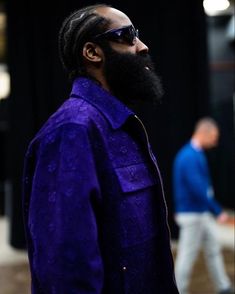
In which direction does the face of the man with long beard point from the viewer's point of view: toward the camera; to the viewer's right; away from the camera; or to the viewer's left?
to the viewer's right

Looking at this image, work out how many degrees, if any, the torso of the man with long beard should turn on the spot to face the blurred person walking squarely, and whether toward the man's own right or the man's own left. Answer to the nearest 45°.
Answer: approximately 90° to the man's own left

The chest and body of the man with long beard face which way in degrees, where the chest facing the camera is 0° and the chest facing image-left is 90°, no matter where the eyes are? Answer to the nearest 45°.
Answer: approximately 270°
